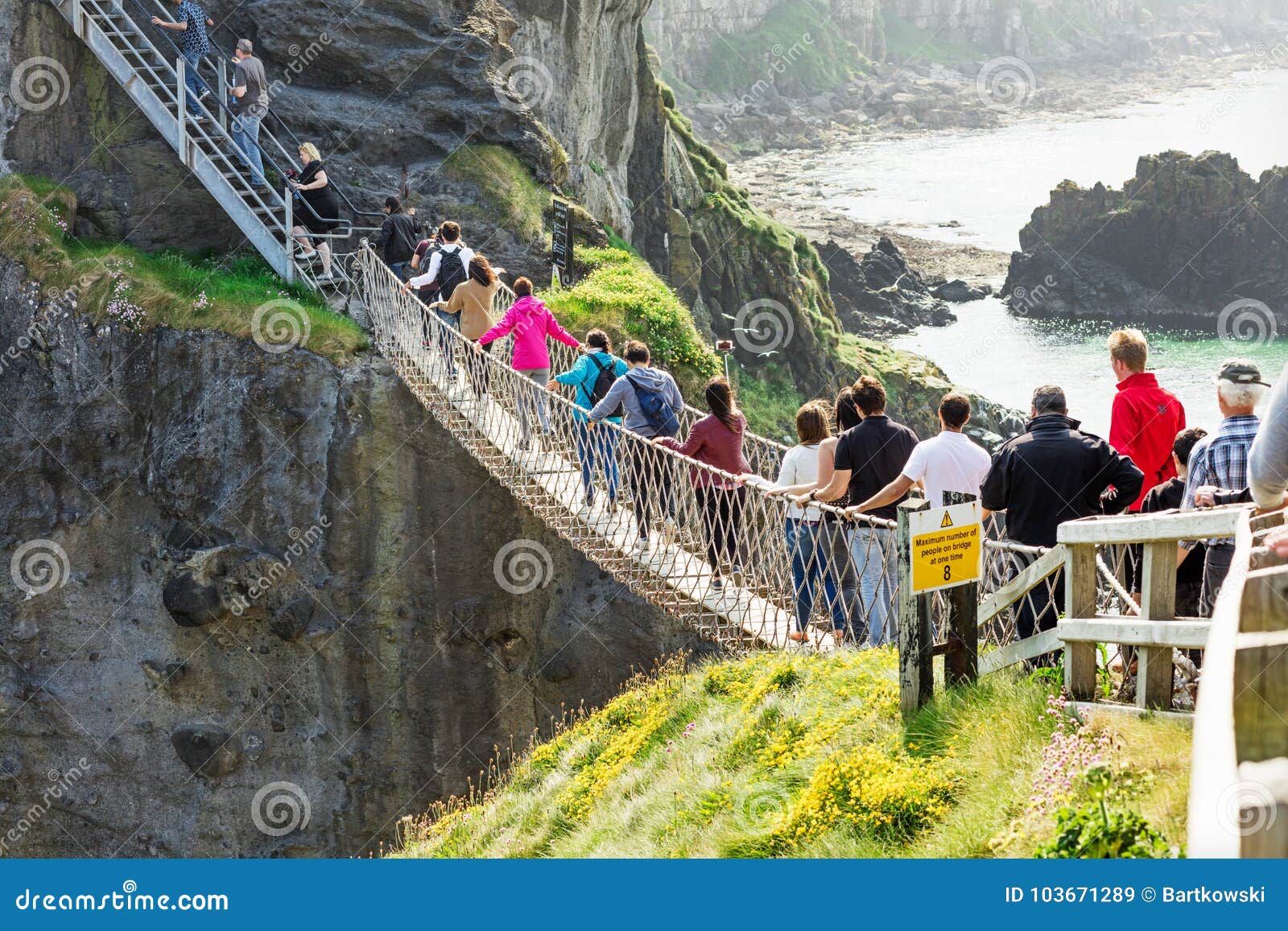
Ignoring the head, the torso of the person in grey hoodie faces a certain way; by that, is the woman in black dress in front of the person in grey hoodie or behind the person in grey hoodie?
in front

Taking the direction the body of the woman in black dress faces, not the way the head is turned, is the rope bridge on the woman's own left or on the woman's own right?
on the woman's own left

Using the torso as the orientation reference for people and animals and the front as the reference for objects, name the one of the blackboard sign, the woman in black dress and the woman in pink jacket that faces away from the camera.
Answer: the woman in pink jacket

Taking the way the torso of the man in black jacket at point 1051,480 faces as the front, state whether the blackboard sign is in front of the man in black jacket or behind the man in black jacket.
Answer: in front

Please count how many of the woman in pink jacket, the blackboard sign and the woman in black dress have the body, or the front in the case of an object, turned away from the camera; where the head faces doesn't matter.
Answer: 1

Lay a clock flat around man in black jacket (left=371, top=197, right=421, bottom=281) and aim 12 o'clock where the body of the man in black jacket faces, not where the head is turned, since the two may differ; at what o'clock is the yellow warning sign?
The yellow warning sign is roughly at 7 o'clock from the man in black jacket.

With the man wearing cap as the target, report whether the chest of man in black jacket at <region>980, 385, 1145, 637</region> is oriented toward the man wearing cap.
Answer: no

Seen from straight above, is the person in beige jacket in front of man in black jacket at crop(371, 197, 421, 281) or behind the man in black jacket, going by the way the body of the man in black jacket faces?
behind

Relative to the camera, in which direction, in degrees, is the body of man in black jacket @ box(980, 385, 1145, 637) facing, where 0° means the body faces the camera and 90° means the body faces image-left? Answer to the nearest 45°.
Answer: approximately 180°

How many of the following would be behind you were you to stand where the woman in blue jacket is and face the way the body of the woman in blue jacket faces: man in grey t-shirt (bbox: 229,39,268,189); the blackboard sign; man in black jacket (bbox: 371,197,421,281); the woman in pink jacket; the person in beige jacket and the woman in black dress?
0

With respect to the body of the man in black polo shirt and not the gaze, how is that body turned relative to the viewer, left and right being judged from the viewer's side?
facing away from the viewer and to the left of the viewer

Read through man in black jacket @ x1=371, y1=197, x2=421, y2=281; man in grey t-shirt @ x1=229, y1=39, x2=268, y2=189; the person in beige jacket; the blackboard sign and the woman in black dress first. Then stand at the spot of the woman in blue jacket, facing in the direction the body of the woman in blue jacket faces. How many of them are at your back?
0

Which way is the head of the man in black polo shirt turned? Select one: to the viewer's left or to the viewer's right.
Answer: to the viewer's left

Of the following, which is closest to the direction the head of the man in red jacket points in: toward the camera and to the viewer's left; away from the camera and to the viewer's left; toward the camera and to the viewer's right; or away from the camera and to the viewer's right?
away from the camera and to the viewer's left

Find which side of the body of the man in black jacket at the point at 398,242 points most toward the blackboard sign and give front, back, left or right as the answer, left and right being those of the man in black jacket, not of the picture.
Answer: right

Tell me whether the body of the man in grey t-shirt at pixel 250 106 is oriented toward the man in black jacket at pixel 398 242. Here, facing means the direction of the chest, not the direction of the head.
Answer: no

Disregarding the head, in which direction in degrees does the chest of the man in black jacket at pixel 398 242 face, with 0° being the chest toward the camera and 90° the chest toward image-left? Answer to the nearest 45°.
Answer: approximately 135°
